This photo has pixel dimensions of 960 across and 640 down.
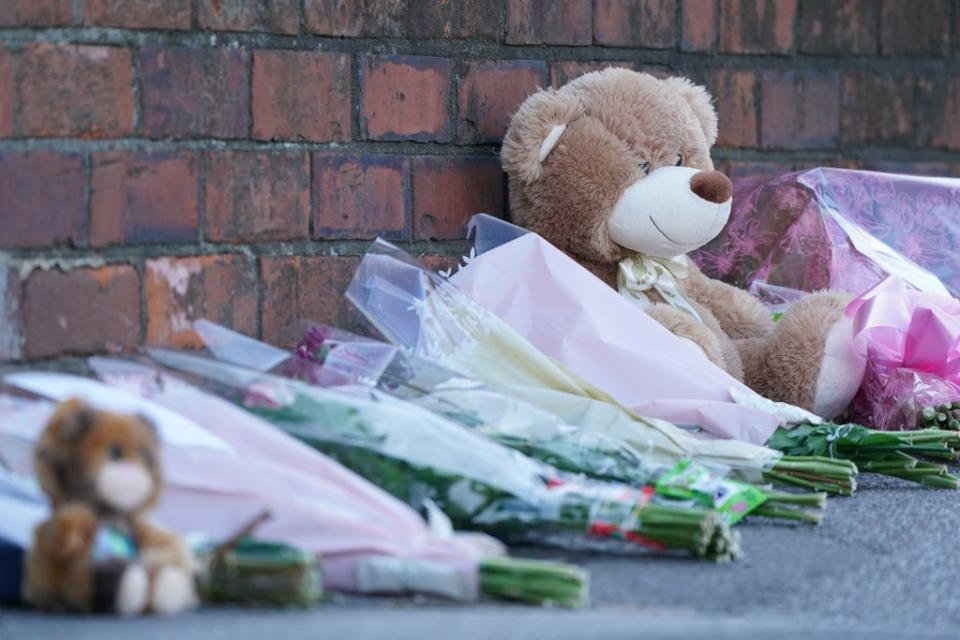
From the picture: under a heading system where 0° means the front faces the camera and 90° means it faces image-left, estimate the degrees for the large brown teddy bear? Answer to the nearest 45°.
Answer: approximately 315°

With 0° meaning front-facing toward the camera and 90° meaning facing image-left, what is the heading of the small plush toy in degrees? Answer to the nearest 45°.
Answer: approximately 315°

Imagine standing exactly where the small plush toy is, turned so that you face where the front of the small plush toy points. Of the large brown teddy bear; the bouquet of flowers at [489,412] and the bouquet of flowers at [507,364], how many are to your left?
3

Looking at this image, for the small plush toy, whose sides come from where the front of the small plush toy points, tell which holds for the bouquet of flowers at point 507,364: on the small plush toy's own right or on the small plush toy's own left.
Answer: on the small plush toy's own left

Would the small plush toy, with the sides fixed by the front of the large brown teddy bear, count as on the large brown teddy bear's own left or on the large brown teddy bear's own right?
on the large brown teddy bear's own right

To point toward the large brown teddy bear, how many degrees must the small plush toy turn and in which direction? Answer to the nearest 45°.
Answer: approximately 90° to its left

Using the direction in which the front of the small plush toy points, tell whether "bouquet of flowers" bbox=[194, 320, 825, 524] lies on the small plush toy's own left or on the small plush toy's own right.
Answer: on the small plush toy's own left
